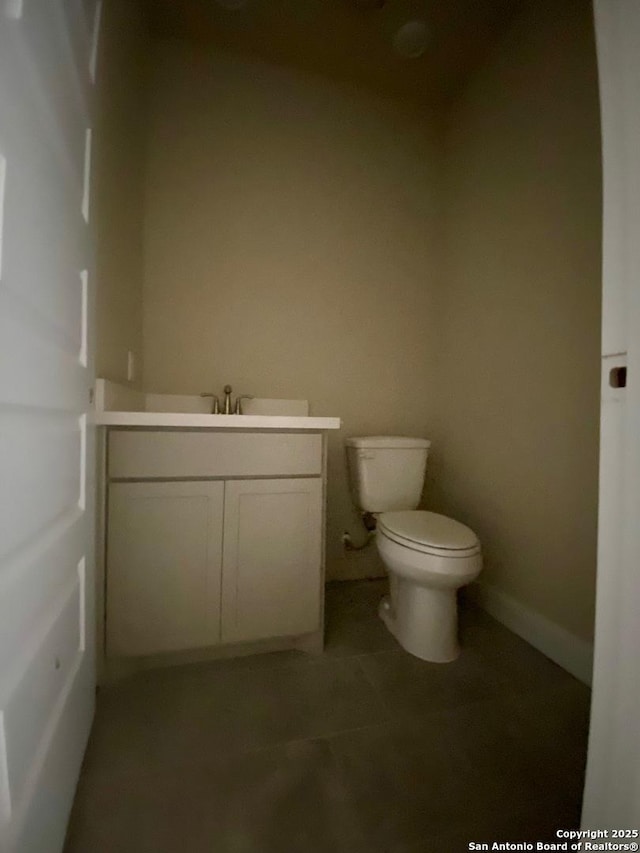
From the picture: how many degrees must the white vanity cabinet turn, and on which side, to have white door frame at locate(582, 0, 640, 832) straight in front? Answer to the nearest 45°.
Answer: approximately 45° to its left

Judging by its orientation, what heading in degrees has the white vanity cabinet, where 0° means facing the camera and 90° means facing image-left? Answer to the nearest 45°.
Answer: approximately 0°

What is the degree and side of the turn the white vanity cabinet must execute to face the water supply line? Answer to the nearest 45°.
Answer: approximately 135° to its left

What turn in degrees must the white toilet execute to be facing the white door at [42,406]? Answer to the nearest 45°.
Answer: approximately 90° to its right

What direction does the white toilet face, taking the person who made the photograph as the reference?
facing the viewer and to the right of the viewer

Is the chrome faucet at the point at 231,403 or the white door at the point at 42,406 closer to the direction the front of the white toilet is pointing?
the white door

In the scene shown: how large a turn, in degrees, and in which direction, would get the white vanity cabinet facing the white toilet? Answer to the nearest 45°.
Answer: approximately 90° to its left

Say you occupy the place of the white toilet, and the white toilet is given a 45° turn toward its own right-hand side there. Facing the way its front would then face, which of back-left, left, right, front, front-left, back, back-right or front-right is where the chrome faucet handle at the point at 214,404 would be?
right

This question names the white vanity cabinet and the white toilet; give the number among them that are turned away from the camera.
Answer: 0

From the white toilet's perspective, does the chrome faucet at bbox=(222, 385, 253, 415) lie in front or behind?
behind

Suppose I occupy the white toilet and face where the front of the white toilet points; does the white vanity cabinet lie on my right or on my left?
on my right
